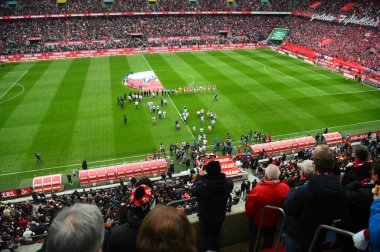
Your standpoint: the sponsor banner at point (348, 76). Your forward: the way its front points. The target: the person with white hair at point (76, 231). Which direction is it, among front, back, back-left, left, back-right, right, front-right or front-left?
front-left

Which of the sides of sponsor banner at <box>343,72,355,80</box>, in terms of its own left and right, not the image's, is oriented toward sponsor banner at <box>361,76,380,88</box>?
left

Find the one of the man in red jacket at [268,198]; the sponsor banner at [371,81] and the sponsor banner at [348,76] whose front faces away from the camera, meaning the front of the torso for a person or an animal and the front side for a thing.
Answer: the man in red jacket

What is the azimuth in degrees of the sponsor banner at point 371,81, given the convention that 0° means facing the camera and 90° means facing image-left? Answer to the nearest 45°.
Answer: approximately 45°

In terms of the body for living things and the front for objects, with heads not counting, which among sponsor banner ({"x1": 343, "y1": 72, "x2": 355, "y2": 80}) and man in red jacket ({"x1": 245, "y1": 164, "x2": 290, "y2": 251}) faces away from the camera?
the man in red jacket

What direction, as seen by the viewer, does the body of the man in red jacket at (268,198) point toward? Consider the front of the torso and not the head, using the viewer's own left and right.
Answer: facing away from the viewer

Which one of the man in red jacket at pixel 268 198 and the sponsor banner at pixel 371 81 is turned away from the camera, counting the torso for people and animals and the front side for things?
the man in red jacket

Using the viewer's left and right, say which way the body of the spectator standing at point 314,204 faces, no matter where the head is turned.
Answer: facing away from the viewer and to the left of the viewer

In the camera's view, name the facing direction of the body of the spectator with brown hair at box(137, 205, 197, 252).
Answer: away from the camera

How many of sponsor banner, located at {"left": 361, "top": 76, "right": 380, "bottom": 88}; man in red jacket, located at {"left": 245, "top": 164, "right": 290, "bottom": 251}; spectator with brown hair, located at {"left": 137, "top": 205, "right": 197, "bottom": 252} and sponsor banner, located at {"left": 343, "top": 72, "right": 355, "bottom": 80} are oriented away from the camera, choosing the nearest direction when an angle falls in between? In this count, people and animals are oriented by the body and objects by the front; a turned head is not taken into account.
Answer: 2

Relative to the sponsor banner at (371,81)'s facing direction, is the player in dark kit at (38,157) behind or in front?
in front
